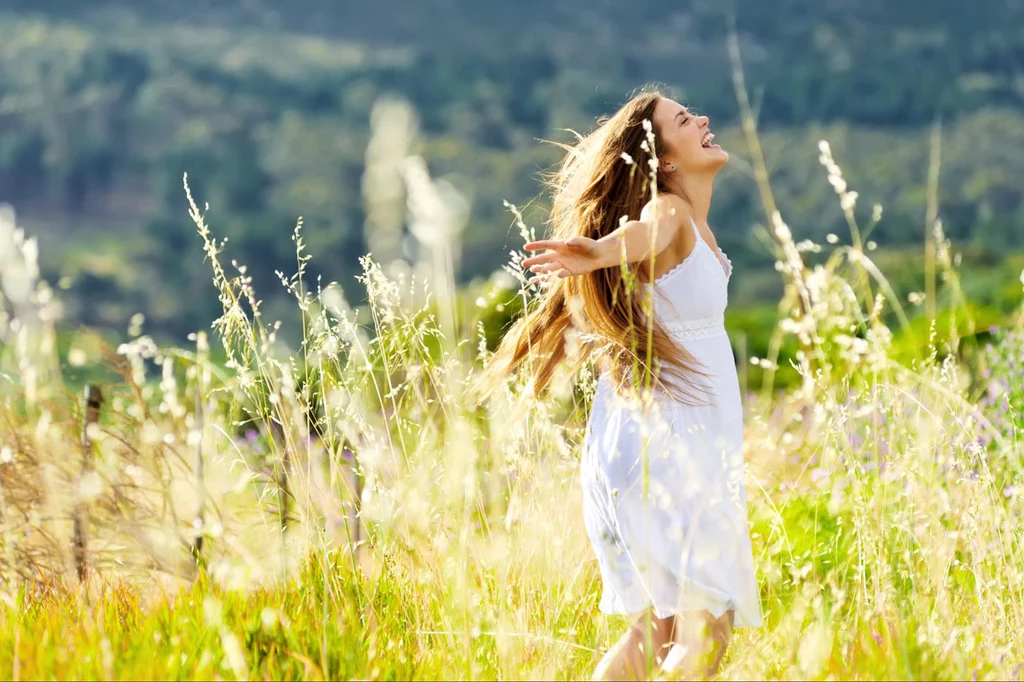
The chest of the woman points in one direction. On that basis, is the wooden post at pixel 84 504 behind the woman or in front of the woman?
behind

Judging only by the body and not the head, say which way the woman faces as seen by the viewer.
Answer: to the viewer's right
